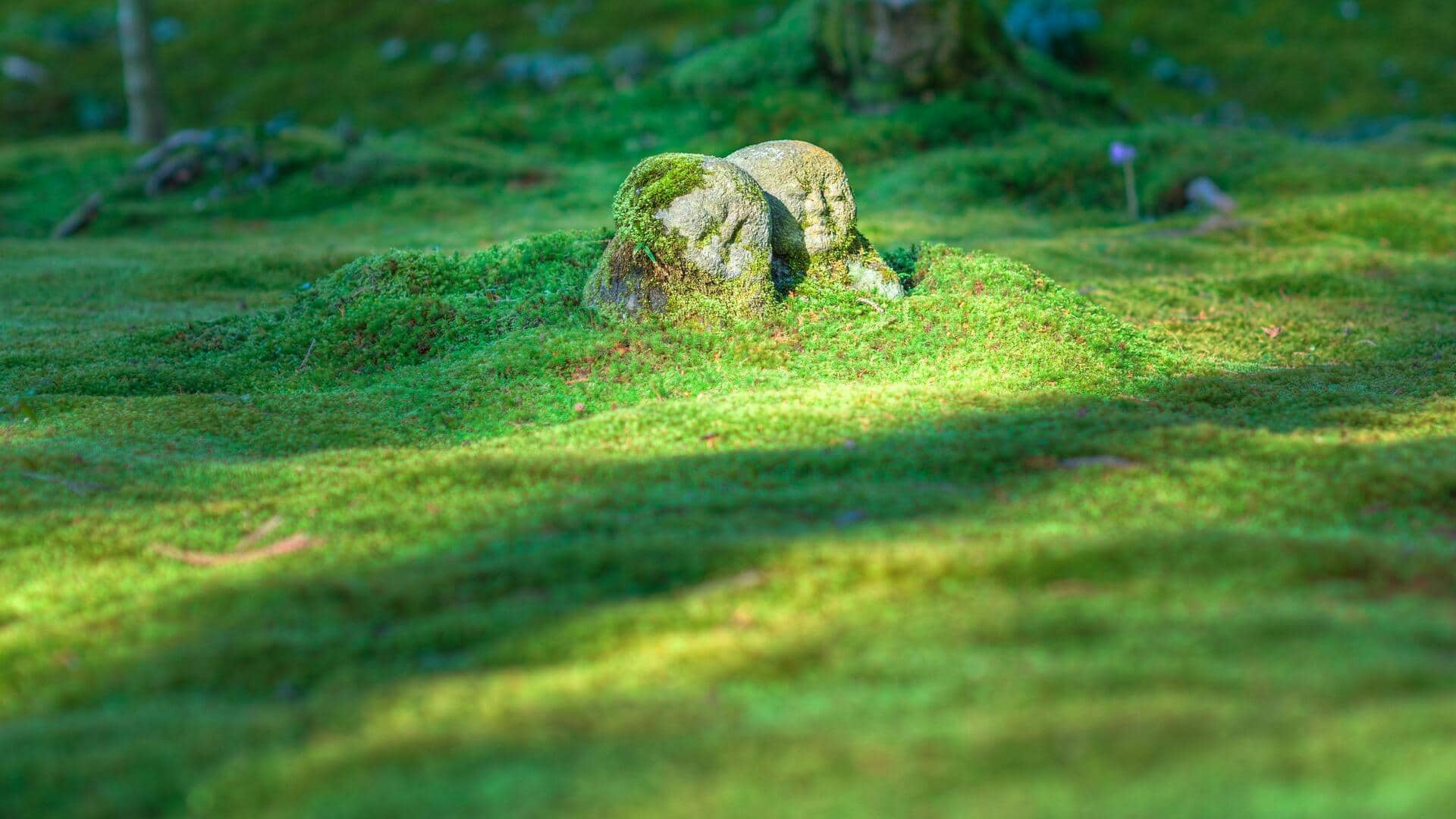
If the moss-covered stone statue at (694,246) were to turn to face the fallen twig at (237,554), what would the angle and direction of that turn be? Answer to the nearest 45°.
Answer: approximately 90° to its right

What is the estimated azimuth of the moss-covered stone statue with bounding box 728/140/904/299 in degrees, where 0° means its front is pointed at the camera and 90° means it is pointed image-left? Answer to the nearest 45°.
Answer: approximately 315°

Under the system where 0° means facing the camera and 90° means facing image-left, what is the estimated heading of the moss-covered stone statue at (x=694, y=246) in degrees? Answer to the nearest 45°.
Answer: approximately 315°

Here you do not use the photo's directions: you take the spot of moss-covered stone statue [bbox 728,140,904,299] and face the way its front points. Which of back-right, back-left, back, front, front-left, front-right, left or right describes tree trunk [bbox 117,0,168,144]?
back

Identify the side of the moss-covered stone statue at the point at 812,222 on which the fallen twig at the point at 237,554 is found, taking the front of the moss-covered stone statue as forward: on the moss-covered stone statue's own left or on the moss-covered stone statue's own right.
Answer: on the moss-covered stone statue's own right

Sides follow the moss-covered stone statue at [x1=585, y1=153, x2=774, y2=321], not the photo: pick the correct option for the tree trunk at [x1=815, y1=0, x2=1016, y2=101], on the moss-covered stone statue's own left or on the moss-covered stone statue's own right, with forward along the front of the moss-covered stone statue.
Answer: on the moss-covered stone statue's own left

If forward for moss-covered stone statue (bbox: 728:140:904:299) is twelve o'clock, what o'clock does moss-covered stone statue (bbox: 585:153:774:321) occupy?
moss-covered stone statue (bbox: 585:153:774:321) is roughly at 3 o'clock from moss-covered stone statue (bbox: 728:140:904:299).

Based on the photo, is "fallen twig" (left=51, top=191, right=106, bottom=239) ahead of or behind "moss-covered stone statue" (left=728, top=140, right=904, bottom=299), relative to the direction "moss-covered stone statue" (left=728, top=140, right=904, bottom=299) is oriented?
behind
